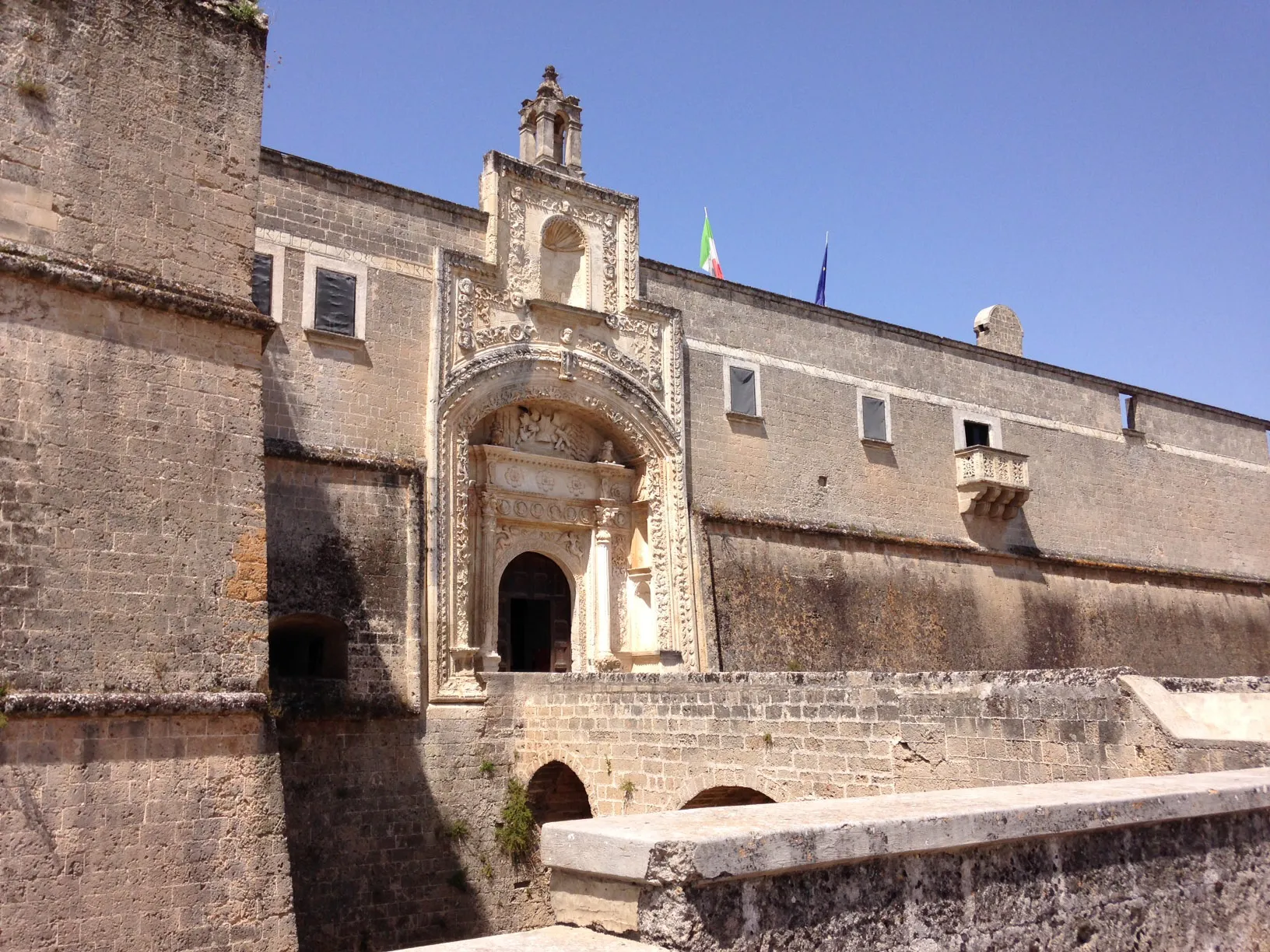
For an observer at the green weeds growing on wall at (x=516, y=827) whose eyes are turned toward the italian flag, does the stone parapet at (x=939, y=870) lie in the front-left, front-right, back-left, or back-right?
back-right

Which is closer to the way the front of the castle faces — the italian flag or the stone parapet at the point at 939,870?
the stone parapet

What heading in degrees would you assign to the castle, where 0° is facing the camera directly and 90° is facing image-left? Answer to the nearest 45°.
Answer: approximately 315°

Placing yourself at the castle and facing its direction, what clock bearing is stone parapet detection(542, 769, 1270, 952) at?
The stone parapet is roughly at 1 o'clock from the castle.
